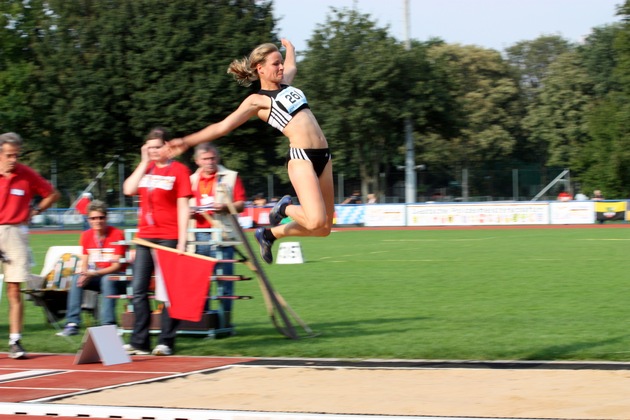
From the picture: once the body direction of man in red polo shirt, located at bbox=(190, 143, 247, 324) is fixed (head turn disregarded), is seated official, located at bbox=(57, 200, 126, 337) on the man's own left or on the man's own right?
on the man's own right

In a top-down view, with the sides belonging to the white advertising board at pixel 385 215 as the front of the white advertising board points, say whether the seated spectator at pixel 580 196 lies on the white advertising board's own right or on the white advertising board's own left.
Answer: on the white advertising board's own left

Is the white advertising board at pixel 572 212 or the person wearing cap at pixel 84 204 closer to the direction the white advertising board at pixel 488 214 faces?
the person wearing cap
